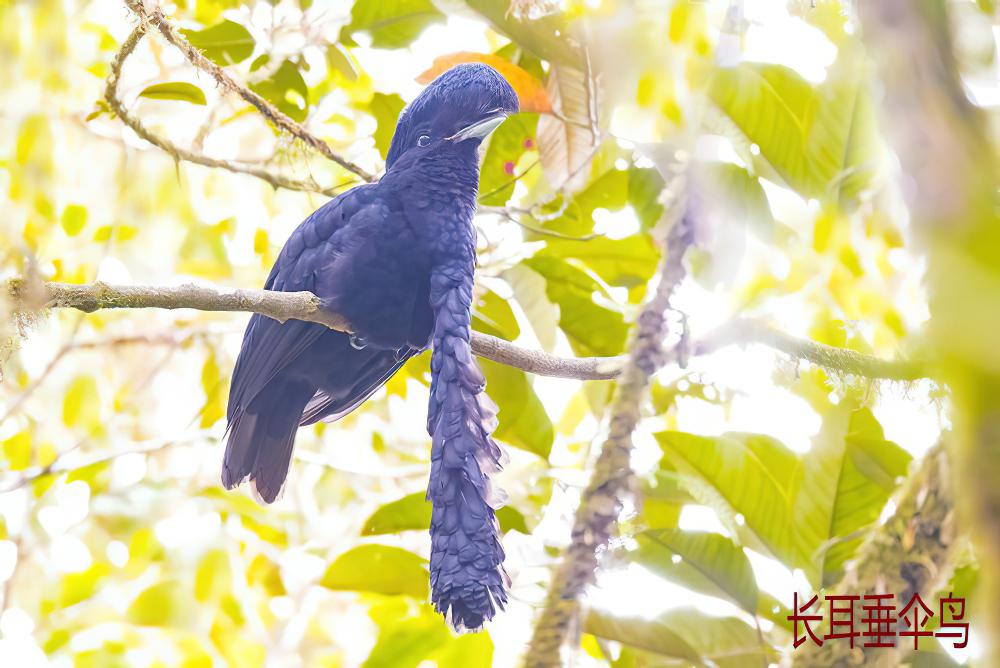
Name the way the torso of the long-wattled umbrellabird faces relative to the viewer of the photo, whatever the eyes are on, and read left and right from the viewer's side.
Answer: facing the viewer and to the right of the viewer

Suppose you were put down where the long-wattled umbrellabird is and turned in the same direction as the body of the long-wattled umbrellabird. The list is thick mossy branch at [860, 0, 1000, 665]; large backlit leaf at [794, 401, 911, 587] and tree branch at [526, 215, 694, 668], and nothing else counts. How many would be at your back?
0

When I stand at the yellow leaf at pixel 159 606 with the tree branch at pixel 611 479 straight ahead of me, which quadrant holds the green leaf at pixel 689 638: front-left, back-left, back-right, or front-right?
front-left

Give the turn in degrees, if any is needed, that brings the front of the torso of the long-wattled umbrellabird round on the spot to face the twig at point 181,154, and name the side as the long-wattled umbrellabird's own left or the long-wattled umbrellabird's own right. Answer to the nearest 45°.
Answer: approximately 180°

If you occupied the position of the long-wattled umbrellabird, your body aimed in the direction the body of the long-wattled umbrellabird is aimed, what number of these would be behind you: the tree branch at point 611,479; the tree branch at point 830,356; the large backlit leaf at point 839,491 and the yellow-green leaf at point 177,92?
1

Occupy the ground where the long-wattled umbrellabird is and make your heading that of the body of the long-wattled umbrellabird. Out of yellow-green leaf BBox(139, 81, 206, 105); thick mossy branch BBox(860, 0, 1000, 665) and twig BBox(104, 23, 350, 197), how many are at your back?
2

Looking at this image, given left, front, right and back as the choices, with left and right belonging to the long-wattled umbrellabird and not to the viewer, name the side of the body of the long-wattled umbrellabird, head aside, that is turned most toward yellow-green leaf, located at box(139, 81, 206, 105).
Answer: back

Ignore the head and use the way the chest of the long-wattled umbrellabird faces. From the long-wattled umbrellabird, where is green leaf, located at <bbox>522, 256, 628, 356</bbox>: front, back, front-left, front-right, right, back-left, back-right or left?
left

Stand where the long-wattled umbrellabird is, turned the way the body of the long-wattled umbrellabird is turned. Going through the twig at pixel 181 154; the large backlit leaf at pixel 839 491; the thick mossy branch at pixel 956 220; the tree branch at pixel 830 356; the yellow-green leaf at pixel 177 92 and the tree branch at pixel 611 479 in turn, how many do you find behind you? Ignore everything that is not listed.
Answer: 2
